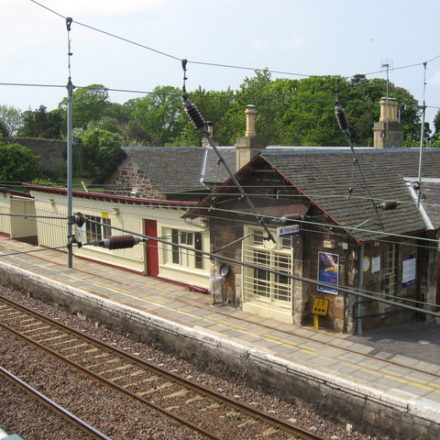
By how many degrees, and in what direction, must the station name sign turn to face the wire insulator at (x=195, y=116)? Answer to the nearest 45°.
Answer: approximately 45° to its right

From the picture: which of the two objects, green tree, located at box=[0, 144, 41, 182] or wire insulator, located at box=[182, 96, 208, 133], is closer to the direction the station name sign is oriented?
the wire insulator

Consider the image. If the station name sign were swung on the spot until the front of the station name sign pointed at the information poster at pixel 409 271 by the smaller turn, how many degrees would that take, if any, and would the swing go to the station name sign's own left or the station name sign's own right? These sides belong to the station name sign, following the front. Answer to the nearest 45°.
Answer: approximately 90° to the station name sign's own left
